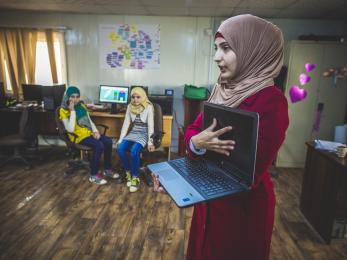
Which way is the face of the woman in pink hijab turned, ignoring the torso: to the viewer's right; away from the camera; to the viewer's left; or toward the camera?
to the viewer's left

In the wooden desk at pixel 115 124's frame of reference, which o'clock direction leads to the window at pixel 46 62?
The window is roughly at 4 o'clock from the wooden desk.

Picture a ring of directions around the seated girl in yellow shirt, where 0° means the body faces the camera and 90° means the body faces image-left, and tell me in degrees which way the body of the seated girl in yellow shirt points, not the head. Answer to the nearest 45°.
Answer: approximately 315°

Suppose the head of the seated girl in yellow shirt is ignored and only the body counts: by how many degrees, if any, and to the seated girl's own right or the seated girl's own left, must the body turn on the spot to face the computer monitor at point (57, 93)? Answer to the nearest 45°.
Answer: approximately 135° to the seated girl's own left

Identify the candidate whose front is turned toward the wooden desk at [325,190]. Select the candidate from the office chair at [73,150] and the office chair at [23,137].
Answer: the office chair at [73,150]

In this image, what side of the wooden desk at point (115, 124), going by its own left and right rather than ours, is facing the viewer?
front

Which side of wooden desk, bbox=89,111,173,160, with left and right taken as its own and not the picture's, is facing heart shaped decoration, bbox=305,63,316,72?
left

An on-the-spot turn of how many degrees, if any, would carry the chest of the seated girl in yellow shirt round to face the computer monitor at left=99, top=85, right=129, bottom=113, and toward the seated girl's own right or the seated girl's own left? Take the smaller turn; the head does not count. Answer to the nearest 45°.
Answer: approximately 90° to the seated girl's own left

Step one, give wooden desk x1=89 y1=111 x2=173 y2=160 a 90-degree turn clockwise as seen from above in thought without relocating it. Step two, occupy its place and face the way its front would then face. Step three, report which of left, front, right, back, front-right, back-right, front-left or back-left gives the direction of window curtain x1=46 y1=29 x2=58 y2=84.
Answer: front-right

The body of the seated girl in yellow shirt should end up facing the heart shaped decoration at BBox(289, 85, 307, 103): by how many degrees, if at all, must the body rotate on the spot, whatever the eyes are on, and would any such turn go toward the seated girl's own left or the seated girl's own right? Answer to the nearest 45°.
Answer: approximately 45° to the seated girl's own left

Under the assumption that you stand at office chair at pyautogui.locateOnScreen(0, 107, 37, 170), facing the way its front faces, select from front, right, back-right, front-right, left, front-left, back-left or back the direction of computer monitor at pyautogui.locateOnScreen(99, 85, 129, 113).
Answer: back

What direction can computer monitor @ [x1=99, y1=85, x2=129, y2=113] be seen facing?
toward the camera

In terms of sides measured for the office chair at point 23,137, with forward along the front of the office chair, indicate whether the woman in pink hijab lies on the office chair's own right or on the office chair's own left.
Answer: on the office chair's own left

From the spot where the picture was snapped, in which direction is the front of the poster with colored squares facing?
facing the viewer

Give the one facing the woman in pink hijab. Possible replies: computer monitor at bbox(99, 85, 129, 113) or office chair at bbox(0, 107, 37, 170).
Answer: the computer monitor

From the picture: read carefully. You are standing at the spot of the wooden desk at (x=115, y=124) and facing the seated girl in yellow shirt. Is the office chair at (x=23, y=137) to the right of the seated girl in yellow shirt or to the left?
right
